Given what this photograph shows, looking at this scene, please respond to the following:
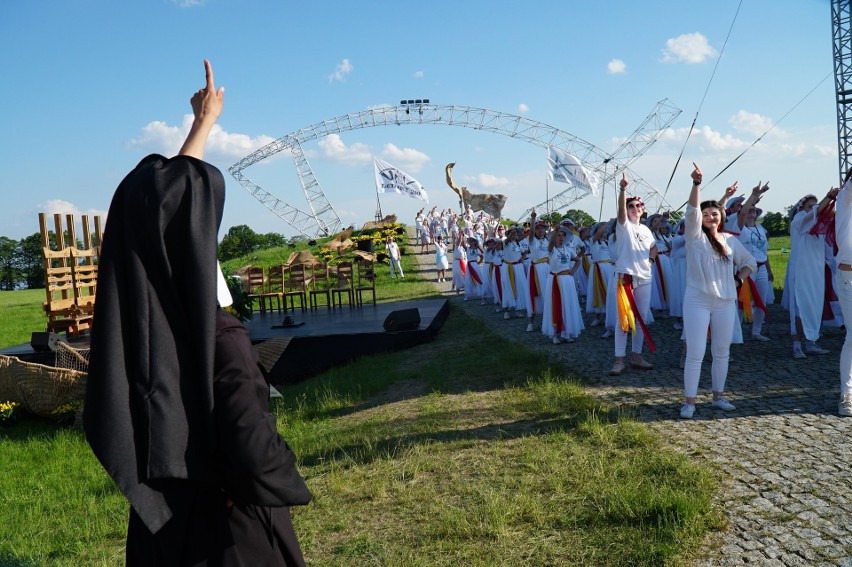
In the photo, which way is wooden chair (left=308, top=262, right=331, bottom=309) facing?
toward the camera

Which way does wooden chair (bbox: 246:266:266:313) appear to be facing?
toward the camera

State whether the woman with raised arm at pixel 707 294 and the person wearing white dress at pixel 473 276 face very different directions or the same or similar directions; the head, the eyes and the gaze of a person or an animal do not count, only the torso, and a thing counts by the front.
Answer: same or similar directions

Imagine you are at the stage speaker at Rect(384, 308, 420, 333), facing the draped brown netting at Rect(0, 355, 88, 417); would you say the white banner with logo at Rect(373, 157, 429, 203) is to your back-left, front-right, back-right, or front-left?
back-right

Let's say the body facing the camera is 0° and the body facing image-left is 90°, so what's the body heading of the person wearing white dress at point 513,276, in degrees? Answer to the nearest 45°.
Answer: approximately 0°

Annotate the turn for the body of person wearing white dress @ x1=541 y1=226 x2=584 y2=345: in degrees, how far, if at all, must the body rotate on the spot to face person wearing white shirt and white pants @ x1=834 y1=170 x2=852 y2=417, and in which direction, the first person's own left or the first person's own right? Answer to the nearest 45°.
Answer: approximately 45° to the first person's own left

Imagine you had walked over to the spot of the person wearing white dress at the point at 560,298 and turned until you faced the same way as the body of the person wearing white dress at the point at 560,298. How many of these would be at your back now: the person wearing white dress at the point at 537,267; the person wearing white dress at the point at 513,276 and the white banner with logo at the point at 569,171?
3

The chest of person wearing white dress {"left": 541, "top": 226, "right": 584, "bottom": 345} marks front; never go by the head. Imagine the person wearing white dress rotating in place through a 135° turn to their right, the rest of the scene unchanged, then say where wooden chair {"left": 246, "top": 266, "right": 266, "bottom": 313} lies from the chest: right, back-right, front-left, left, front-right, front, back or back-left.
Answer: front

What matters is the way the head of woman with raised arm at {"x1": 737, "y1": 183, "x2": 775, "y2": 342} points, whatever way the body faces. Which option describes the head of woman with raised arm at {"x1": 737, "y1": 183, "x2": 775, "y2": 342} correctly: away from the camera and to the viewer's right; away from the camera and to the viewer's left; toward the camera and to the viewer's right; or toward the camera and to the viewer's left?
toward the camera and to the viewer's left

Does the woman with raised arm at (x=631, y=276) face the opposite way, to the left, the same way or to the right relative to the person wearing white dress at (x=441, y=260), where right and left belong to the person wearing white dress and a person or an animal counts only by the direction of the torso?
the same way

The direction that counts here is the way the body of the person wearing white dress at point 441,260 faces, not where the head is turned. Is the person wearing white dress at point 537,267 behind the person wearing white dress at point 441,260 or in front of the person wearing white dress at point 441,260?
in front

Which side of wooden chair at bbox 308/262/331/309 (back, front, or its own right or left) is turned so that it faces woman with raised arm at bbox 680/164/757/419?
front

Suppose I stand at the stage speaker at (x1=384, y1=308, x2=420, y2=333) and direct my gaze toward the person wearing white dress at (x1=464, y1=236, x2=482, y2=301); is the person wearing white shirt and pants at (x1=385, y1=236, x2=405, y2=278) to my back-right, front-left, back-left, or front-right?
front-left

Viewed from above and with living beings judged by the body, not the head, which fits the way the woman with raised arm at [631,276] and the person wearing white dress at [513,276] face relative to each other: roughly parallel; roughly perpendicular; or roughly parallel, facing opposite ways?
roughly parallel

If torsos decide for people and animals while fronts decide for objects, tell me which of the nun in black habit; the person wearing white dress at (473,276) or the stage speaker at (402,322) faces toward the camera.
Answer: the person wearing white dress

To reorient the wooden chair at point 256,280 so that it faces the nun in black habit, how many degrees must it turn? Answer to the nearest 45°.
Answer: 0° — it already faces them

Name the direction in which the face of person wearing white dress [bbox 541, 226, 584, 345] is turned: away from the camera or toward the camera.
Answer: toward the camera

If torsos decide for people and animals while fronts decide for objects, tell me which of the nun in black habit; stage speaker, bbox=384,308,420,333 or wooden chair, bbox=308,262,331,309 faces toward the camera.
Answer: the wooden chair
